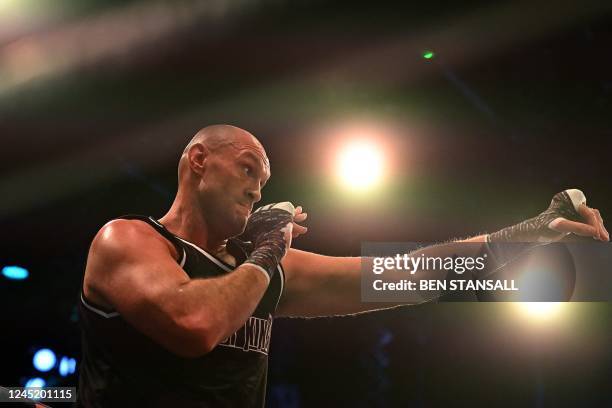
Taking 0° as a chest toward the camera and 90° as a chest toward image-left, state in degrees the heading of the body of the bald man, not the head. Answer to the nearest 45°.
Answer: approximately 315°

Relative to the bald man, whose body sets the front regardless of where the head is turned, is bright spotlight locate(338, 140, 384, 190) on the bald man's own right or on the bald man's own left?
on the bald man's own left

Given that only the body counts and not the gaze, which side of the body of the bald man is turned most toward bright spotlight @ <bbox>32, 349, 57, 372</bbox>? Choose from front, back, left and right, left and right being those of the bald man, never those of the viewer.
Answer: back

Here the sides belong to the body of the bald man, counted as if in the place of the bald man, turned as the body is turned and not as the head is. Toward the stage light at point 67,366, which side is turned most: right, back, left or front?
back

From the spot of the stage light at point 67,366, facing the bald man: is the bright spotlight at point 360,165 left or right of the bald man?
left
